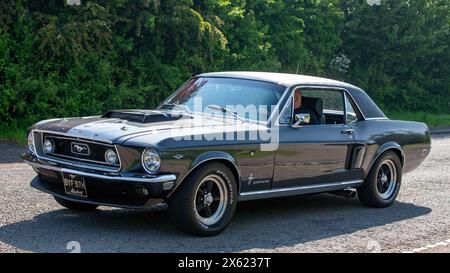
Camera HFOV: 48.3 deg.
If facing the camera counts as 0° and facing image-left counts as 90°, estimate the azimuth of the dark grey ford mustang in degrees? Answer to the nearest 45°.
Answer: approximately 45°
